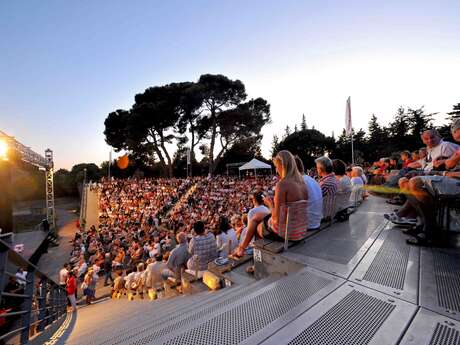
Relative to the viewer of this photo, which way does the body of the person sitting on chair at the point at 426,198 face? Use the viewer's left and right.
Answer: facing to the left of the viewer

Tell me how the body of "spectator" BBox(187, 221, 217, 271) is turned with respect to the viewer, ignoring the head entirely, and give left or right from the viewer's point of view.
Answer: facing away from the viewer and to the left of the viewer

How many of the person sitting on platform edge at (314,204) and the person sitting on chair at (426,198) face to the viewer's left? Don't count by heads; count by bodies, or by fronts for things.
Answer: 2

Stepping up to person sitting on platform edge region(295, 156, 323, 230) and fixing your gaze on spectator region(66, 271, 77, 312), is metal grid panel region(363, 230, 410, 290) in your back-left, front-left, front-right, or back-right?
back-left

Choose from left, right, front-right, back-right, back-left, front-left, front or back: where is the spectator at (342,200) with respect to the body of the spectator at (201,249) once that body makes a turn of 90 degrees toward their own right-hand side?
front-right

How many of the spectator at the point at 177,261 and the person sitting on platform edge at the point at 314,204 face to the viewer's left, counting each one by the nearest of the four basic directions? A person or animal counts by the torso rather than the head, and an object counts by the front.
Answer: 2

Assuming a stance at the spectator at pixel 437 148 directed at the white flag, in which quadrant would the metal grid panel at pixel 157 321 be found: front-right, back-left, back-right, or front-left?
back-left

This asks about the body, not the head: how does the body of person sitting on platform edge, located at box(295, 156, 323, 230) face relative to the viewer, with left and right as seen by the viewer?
facing to the left of the viewer

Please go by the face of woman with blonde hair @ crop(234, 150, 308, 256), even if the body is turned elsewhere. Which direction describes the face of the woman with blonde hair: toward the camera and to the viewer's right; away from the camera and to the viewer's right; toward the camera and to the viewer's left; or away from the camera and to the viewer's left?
away from the camera and to the viewer's left

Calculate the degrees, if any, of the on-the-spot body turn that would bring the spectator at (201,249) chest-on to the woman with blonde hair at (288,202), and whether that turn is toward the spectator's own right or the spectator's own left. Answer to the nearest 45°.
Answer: approximately 180°

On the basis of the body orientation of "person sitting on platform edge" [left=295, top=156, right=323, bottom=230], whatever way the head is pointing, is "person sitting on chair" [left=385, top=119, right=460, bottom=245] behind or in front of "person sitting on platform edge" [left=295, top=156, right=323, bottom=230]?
behind
